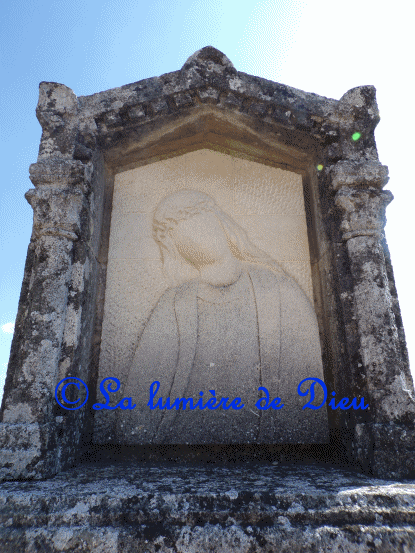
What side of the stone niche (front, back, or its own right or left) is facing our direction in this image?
front
